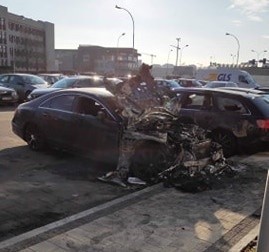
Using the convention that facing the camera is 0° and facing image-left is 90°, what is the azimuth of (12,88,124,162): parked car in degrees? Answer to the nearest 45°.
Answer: approximately 315°

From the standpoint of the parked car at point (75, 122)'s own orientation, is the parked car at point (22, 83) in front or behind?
behind
